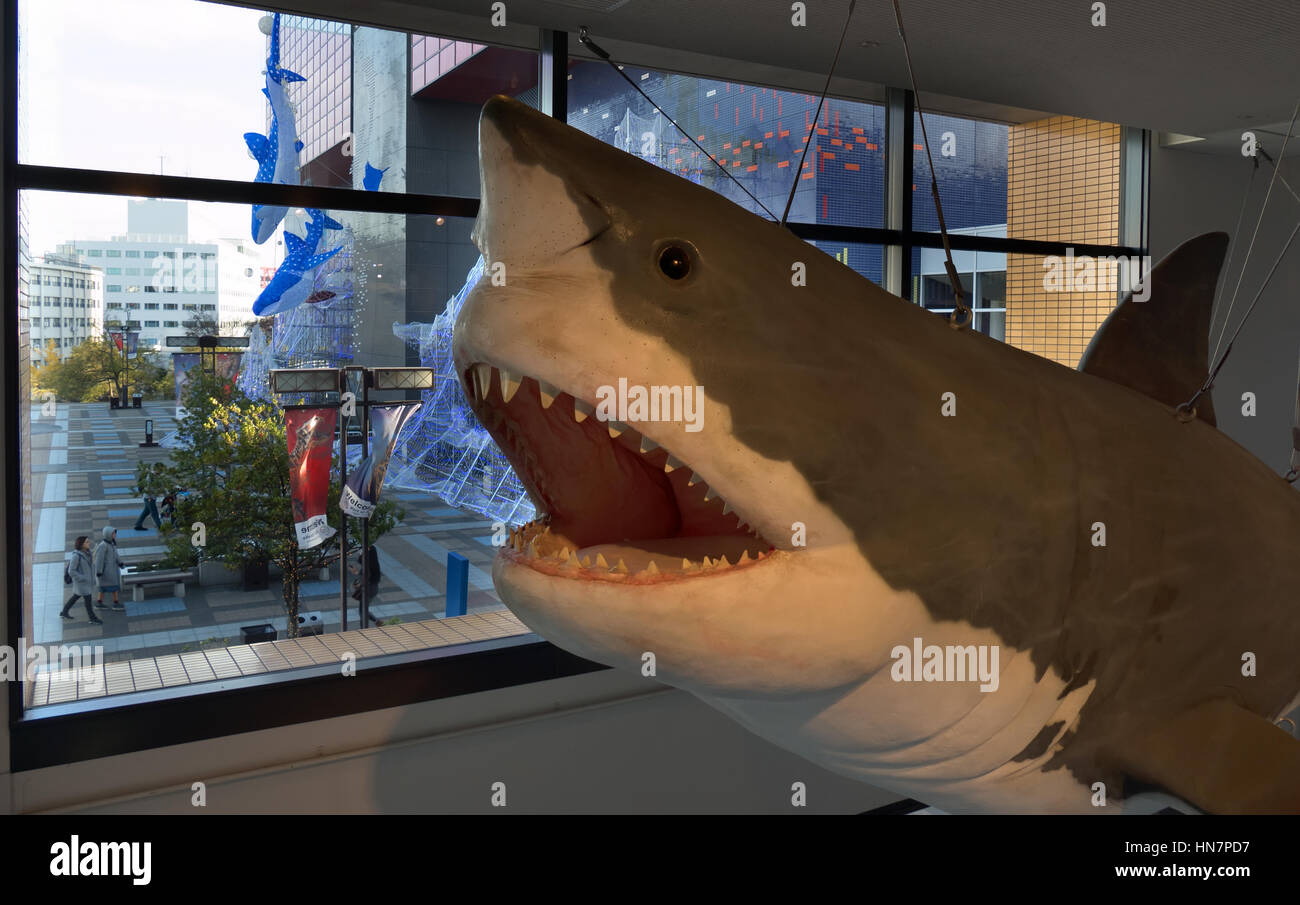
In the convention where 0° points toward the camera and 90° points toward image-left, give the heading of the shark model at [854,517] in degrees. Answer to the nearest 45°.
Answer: approximately 45°

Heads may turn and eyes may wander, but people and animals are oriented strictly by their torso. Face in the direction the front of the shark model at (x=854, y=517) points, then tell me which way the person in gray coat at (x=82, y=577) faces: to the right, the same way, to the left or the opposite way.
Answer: the opposite way

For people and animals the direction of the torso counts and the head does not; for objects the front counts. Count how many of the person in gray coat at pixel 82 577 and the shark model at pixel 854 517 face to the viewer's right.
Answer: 1

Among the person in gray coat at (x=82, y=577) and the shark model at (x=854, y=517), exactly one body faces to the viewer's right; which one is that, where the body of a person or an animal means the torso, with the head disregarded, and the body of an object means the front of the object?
the person in gray coat

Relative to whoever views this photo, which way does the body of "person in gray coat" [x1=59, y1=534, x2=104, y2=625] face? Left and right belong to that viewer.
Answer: facing to the right of the viewer
